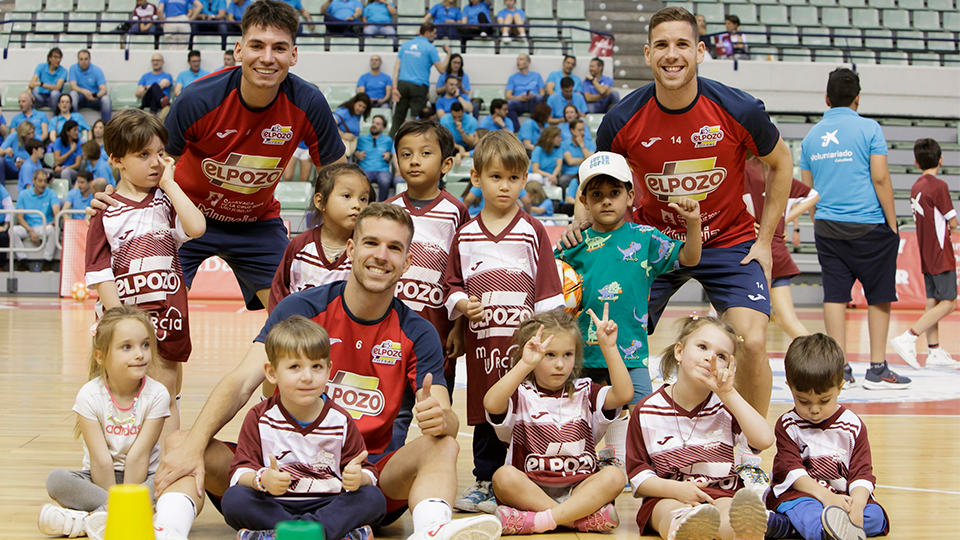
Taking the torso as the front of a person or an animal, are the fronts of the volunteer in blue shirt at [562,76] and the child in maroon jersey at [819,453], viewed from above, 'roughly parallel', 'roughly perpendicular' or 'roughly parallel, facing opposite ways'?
roughly parallel

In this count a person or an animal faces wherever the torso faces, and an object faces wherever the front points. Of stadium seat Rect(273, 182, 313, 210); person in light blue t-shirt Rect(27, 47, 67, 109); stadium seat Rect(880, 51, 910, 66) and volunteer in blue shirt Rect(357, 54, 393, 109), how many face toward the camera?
4

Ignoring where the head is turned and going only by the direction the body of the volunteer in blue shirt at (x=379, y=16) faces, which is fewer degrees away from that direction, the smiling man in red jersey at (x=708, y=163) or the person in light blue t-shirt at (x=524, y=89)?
the smiling man in red jersey

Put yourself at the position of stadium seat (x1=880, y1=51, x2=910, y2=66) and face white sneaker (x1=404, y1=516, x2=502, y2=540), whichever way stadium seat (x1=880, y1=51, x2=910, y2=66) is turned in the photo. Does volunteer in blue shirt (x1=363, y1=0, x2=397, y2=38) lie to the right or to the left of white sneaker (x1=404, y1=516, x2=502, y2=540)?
right

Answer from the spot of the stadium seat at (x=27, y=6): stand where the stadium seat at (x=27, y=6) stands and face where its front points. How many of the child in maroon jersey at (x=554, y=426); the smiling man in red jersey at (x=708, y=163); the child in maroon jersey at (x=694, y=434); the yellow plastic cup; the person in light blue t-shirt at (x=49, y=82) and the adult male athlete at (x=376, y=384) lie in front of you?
6

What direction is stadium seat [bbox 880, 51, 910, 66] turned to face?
toward the camera

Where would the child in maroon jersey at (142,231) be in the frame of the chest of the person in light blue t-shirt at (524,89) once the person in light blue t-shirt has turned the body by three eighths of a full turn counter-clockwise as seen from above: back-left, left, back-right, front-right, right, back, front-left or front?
back-right

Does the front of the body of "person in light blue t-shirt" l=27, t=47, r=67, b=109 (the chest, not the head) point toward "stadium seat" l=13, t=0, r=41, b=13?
no

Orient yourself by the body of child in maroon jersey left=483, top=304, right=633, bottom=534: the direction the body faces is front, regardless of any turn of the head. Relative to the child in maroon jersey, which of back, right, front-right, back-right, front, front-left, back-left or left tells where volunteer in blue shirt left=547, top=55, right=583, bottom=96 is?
back

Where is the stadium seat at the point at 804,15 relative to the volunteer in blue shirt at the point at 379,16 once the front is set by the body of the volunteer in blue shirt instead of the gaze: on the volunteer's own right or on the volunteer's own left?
on the volunteer's own left

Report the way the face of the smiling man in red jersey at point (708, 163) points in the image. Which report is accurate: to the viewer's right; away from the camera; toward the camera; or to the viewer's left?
toward the camera

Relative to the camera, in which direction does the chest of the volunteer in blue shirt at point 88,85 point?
toward the camera

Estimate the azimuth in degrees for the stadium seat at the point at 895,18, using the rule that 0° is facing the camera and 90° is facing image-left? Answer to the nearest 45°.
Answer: approximately 0°

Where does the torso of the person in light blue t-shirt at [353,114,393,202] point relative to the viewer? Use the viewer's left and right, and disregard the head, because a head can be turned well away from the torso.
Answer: facing the viewer

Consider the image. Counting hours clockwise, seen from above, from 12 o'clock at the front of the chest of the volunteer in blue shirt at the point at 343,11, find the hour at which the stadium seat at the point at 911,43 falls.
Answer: The stadium seat is roughly at 9 o'clock from the volunteer in blue shirt.

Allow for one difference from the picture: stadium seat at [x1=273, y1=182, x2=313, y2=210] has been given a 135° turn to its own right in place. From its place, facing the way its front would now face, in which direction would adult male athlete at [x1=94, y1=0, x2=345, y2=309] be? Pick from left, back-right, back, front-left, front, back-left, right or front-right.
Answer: back-left

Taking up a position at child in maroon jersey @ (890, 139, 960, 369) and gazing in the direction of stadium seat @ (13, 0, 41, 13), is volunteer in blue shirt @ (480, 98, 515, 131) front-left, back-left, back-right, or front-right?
front-right

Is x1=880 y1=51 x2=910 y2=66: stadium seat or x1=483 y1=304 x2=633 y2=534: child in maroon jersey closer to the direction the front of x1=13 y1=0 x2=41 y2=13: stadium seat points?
the child in maroon jersey

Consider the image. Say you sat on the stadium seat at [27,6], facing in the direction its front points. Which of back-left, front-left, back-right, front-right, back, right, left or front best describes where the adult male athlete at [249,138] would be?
front

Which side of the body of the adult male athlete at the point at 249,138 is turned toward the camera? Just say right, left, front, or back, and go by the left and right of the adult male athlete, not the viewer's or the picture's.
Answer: front

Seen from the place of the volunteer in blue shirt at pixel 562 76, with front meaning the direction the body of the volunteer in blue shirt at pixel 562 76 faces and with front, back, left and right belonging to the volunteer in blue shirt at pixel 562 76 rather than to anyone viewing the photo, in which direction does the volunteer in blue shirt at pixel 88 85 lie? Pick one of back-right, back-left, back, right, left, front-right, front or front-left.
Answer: right

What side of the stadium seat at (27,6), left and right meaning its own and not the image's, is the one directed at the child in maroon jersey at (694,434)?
front
